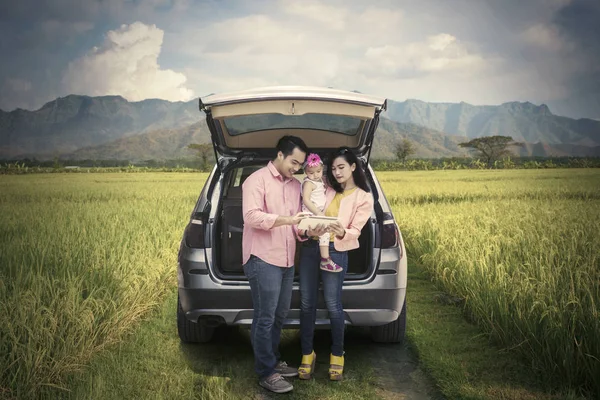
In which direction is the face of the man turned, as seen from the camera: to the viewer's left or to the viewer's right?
to the viewer's right

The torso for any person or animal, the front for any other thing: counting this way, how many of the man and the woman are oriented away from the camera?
0

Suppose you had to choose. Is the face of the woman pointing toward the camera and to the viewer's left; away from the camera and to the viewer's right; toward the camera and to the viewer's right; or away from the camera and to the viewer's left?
toward the camera and to the viewer's left

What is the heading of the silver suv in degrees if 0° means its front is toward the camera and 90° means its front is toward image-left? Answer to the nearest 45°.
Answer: approximately 180°

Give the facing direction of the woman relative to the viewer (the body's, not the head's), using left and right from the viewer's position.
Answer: facing the viewer and to the left of the viewer

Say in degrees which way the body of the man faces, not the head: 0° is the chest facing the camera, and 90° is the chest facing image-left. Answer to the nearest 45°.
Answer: approximately 315°

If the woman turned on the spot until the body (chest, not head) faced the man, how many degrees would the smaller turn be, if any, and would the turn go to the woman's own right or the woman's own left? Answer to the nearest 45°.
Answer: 0° — they already face them
